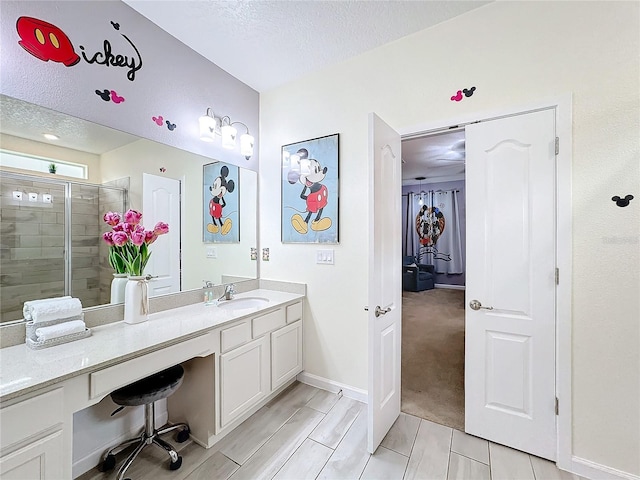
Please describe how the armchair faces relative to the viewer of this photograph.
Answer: facing the viewer and to the right of the viewer

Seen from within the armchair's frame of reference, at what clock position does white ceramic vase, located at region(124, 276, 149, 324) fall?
The white ceramic vase is roughly at 2 o'clock from the armchair.

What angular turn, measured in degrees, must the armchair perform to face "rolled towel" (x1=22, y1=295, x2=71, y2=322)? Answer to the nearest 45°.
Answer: approximately 45° to its right

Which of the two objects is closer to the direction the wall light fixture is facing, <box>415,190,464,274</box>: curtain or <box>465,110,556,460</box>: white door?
the white door

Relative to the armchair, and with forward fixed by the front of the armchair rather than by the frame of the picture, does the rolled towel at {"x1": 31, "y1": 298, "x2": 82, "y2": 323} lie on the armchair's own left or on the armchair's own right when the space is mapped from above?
on the armchair's own right

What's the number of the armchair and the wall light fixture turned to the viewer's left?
0

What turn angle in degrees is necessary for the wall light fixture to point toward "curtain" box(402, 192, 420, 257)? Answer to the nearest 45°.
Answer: approximately 90° to its left

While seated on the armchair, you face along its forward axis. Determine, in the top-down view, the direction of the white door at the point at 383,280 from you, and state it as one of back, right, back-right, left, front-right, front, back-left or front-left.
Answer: front-right
